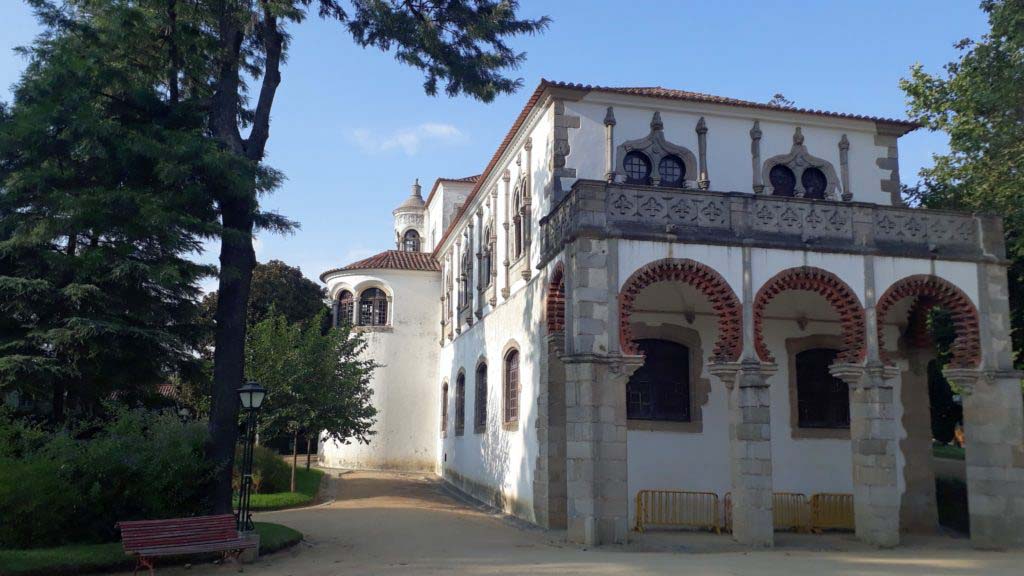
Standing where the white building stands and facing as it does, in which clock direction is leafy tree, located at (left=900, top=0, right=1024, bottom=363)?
The leafy tree is roughly at 8 o'clock from the white building.

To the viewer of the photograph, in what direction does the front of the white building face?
facing the viewer

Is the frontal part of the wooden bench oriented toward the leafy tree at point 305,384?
no

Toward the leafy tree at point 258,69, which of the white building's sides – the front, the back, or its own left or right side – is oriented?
right

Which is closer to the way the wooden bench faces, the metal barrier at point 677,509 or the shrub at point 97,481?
the metal barrier

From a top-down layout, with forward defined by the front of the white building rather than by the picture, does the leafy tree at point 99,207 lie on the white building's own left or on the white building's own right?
on the white building's own right

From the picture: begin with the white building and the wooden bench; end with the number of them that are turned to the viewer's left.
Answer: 0

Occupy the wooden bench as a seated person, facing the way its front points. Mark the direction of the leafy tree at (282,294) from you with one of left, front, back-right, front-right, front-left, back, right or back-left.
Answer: back-left

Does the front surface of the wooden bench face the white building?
no

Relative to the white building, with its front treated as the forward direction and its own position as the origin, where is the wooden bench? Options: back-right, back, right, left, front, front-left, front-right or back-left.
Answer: front-right

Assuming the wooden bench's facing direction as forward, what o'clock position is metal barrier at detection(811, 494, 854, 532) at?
The metal barrier is roughly at 10 o'clock from the wooden bench.

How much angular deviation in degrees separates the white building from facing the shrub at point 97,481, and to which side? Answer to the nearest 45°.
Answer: approximately 45° to its right

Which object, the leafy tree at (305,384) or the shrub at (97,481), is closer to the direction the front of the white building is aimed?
the shrub

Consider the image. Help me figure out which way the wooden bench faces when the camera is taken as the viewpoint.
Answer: facing the viewer and to the right of the viewer

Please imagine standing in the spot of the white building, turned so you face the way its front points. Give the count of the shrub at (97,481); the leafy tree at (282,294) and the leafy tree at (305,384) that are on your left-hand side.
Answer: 0
